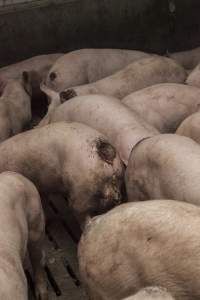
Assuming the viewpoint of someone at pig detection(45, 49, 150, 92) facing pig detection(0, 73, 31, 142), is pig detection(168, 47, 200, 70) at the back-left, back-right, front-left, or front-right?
back-left

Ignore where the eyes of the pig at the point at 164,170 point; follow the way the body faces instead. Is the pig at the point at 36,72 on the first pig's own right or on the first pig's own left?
on the first pig's own left
